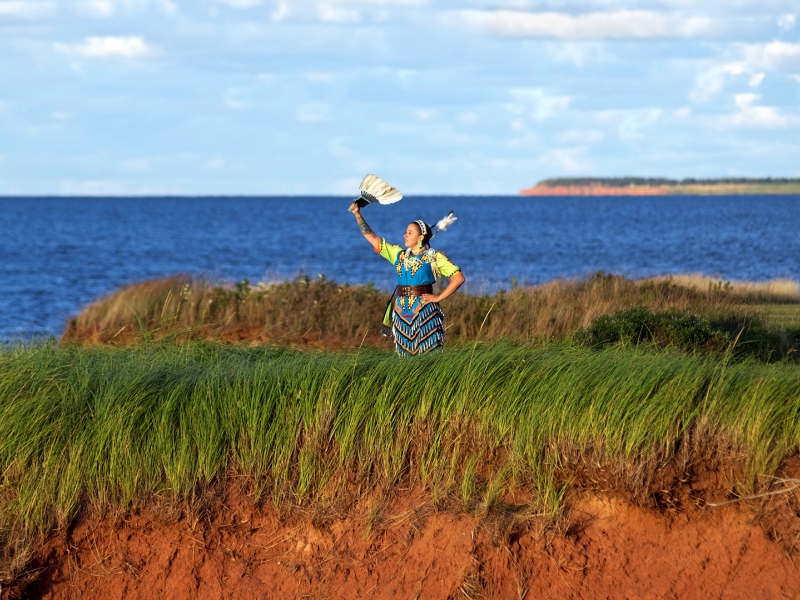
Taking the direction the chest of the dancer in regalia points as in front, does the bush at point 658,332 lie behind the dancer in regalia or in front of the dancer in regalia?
behind

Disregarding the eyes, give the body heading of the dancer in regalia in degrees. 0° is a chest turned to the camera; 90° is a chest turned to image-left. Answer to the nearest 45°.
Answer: approximately 45°
